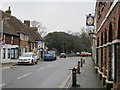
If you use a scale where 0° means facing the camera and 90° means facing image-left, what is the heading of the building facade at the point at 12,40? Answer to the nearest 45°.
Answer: approximately 315°
